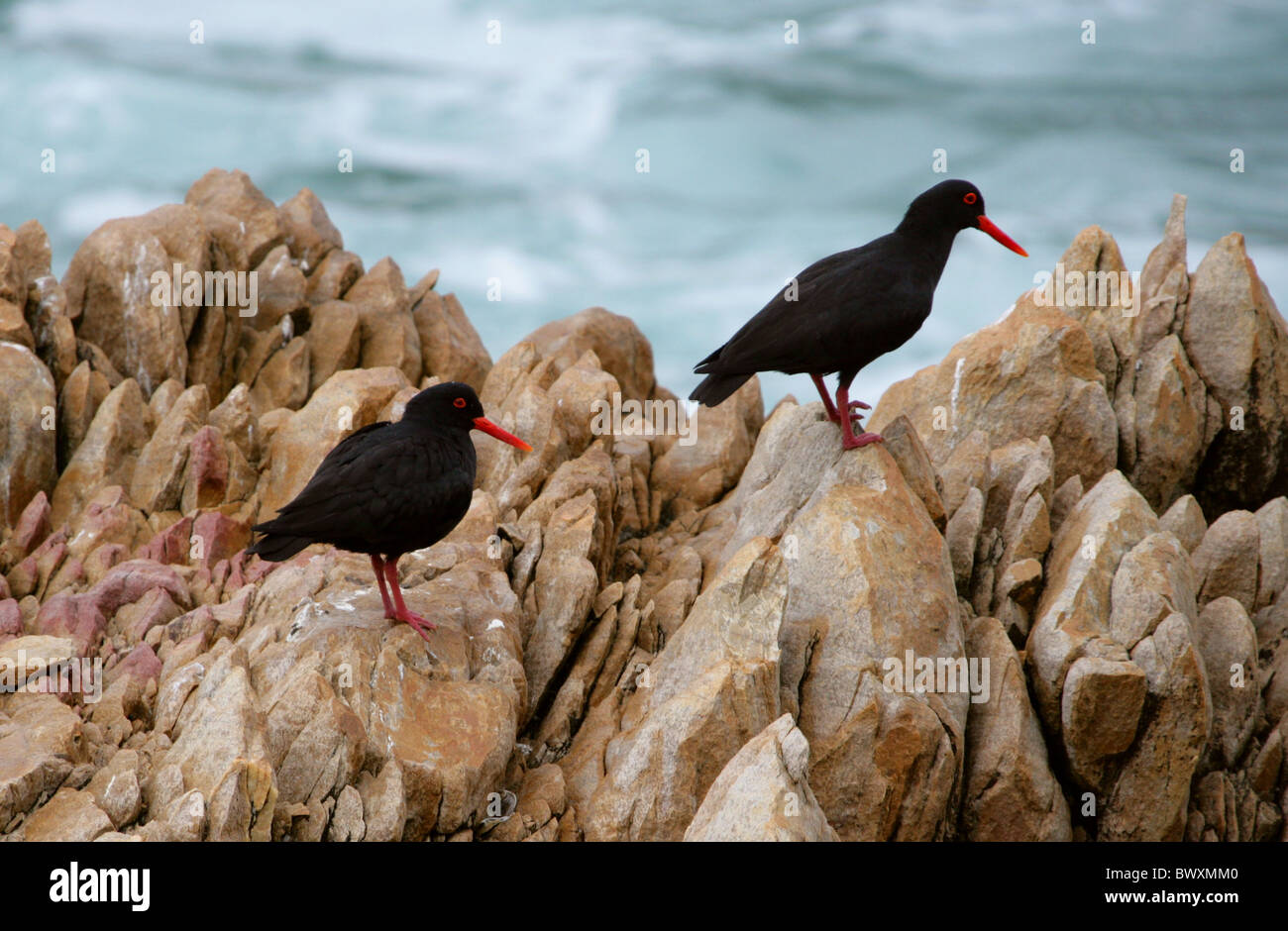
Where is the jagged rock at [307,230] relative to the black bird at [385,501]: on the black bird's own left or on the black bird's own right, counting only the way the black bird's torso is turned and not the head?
on the black bird's own left

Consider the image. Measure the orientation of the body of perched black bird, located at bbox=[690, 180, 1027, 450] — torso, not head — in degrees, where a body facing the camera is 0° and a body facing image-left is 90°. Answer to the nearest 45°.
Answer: approximately 270°

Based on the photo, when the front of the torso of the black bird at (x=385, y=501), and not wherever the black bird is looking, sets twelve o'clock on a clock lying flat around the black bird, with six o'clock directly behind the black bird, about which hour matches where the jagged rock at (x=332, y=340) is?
The jagged rock is roughly at 9 o'clock from the black bird.

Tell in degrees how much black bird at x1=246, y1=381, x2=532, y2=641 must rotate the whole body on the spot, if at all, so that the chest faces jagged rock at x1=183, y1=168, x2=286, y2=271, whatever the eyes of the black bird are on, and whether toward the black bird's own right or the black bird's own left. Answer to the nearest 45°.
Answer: approximately 90° to the black bird's own left

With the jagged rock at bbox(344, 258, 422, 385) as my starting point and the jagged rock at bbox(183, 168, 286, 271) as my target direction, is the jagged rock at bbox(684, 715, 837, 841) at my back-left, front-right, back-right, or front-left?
back-left

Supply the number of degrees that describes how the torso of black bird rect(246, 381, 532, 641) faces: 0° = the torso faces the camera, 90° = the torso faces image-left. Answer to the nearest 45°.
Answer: approximately 270°

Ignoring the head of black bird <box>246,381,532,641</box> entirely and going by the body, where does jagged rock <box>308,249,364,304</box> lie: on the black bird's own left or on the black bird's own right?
on the black bird's own left
